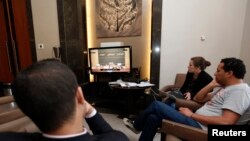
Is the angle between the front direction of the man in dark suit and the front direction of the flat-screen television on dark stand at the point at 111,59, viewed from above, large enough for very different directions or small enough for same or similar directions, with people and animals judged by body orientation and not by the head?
very different directions

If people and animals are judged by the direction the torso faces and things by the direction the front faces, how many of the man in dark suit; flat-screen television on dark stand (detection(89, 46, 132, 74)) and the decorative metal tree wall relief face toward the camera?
2

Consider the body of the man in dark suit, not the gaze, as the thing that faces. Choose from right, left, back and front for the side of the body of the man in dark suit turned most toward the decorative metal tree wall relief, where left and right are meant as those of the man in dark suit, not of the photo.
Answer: front

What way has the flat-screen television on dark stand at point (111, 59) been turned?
toward the camera

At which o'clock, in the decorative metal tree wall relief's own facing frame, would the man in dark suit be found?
The man in dark suit is roughly at 12 o'clock from the decorative metal tree wall relief.

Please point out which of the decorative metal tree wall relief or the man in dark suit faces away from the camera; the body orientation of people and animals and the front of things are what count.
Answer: the man in dark suit

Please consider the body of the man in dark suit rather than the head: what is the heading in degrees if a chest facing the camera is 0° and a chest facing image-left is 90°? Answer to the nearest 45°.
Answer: approximately 180°

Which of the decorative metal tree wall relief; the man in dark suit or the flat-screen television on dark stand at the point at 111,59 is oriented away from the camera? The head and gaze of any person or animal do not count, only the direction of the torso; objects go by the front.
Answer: the man in dark suit

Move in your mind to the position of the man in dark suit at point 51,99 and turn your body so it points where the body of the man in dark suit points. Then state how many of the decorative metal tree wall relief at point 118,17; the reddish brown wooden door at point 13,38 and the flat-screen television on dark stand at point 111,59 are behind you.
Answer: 0

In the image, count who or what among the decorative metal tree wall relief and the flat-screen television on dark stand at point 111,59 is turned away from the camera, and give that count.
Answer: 0

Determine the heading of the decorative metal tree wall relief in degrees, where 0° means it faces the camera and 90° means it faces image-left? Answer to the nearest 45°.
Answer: approximately 0°

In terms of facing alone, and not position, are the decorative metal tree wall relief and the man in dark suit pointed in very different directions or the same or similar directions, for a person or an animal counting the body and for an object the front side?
very different directions

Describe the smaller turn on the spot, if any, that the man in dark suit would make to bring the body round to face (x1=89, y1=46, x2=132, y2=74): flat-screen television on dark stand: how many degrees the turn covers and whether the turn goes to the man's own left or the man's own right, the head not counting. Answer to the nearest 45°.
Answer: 0° — they already face it

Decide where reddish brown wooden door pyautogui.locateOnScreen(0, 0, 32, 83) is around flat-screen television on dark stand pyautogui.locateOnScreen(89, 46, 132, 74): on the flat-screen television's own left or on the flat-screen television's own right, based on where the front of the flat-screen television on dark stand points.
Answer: on the flat-screen television's own right

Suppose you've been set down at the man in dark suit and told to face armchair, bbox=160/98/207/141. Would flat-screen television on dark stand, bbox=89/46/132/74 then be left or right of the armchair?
left

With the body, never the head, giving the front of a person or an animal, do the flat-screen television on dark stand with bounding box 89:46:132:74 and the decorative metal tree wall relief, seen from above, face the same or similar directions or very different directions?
same or similar directions

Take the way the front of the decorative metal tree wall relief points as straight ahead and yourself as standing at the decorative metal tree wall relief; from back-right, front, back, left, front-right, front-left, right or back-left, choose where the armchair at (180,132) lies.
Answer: front
